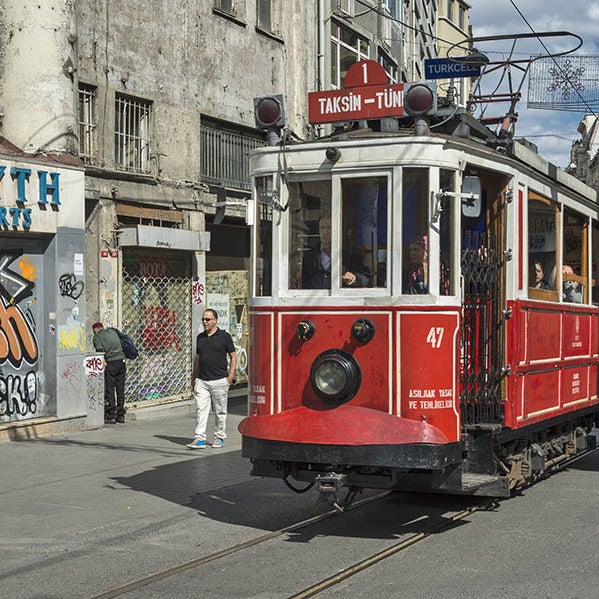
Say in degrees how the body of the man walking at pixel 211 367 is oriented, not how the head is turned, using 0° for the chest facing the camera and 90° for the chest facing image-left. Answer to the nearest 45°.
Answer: approximately 45°

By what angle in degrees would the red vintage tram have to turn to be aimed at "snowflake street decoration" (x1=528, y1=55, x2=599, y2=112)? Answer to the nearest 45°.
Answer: approximately 135° to its right

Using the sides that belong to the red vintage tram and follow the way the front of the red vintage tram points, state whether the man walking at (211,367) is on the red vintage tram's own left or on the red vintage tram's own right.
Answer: on the red vintage tram's own right

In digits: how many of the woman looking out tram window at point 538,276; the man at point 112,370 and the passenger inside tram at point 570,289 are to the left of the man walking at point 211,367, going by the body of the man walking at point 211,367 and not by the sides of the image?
2

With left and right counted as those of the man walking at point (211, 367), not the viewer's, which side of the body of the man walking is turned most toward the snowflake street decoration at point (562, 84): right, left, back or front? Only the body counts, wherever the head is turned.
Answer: back

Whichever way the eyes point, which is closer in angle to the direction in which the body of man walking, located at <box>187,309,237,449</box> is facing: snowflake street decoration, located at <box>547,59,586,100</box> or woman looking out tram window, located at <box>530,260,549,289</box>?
the woman looking out tram window

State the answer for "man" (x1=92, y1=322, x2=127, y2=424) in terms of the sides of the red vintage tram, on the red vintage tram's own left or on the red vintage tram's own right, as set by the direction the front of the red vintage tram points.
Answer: on the red vintage tram's own right
